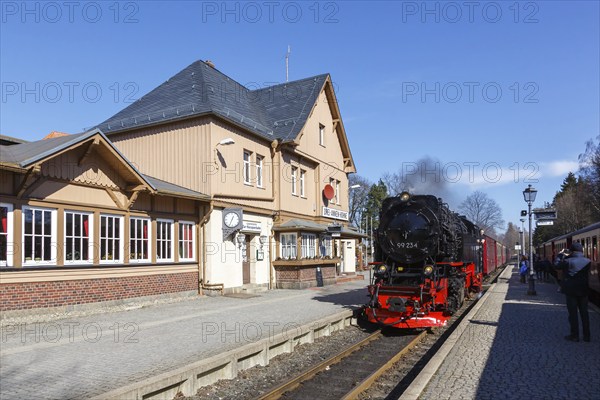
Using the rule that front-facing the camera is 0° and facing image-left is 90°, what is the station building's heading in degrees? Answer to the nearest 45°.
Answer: approximately 315°

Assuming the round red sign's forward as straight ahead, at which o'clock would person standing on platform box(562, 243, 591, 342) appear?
The person standing on platform is roughly at 1 o'clock from the round red sign.

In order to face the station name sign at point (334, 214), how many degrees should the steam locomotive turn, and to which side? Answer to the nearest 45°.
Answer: approximately 135° to its right

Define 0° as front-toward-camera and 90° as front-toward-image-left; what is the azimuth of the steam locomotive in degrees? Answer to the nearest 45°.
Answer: approximately 45°

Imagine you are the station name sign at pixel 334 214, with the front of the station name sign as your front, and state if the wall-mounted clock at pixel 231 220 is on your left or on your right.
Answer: on your right

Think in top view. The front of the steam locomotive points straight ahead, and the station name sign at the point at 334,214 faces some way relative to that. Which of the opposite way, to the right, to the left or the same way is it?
to the left

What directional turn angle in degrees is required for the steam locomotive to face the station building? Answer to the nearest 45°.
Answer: approximately 90° to its right

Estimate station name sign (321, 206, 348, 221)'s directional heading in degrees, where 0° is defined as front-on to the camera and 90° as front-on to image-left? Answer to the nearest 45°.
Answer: approximately 315°

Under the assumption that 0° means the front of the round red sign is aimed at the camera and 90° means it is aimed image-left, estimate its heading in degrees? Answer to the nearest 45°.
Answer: approximately 315°

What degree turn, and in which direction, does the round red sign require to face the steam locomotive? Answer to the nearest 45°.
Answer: approximately 45° to its right
